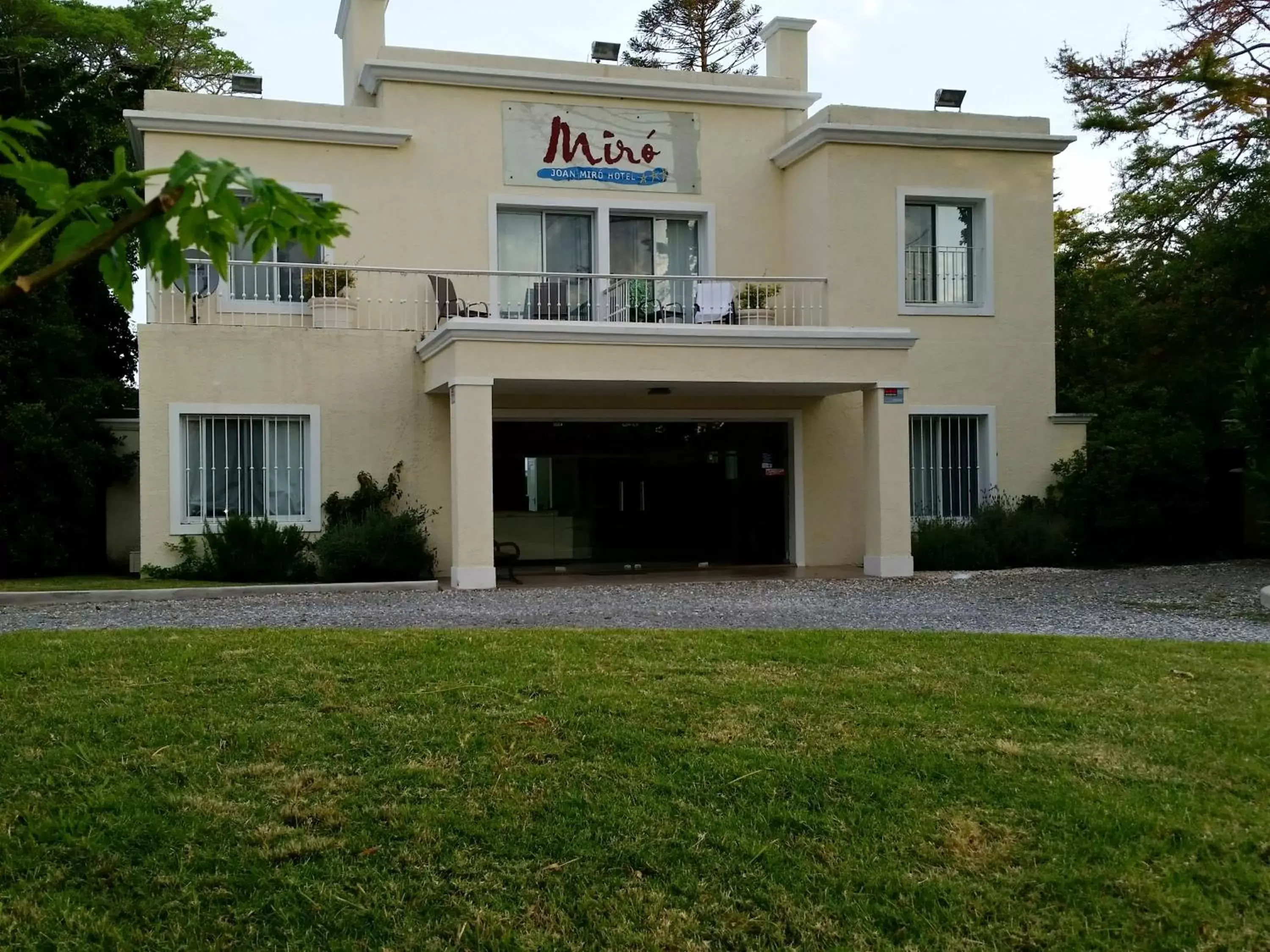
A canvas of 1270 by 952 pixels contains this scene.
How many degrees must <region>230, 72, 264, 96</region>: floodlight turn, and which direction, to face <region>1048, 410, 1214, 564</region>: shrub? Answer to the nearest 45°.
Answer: approximately 90° to its left

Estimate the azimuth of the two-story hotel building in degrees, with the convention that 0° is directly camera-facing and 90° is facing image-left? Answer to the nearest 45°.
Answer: approximately 0°

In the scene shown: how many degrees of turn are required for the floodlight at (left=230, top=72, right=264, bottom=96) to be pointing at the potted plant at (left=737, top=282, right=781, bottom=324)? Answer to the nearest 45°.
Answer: approximately 90° to its left

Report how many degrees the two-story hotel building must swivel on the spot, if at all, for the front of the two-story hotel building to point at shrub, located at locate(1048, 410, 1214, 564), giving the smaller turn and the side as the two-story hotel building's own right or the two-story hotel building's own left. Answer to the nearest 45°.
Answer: approximately 90° to the two-story hotel building's own left

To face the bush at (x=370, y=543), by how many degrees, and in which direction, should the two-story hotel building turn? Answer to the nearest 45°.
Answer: approximately 45° to its right

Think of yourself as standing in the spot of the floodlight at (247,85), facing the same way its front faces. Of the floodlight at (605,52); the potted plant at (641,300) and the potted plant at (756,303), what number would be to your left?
3
